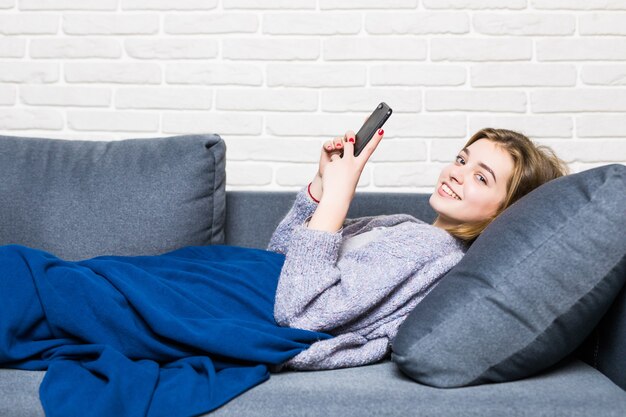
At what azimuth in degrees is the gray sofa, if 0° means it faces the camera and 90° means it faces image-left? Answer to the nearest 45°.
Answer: approximately 0°
